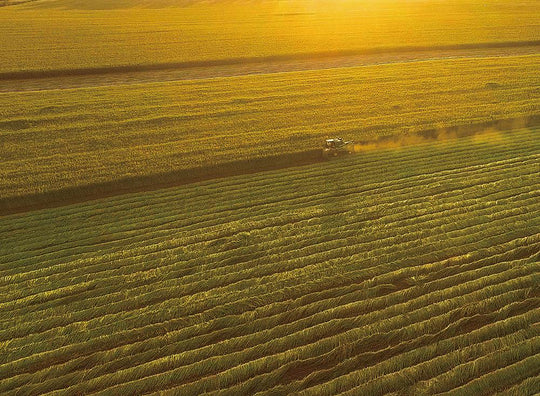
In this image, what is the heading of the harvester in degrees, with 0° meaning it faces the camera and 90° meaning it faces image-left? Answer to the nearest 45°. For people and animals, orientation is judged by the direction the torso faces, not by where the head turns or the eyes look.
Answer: approximately 45°
